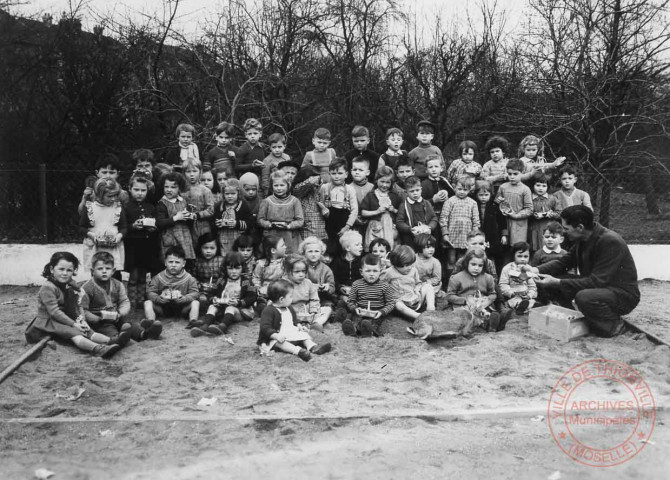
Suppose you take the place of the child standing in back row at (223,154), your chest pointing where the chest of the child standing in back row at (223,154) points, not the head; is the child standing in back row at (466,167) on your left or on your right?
on your left

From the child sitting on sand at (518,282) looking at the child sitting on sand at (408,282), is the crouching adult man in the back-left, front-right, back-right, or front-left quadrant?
back-left

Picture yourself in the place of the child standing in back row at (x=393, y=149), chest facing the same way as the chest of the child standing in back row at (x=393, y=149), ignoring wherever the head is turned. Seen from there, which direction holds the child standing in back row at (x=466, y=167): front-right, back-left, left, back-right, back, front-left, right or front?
left

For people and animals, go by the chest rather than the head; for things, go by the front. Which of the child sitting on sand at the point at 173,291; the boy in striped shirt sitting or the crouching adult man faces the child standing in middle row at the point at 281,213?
the crouching adult man

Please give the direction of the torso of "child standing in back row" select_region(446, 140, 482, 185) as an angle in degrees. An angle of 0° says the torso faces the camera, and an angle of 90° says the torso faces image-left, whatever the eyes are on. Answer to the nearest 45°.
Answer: approximately 0°

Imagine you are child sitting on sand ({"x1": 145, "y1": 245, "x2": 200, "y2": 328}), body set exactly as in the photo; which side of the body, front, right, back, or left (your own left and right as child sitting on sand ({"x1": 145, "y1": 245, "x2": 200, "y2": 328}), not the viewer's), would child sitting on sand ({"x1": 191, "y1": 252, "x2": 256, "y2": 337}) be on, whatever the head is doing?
left

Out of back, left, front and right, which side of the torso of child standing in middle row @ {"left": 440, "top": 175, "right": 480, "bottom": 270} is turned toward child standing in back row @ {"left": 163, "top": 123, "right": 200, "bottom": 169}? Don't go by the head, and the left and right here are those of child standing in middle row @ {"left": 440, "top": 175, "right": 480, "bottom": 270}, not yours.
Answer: right

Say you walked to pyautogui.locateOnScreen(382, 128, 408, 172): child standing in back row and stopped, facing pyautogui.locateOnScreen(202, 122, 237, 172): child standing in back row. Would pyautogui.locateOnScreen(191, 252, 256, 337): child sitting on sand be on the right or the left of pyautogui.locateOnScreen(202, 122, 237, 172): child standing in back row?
left

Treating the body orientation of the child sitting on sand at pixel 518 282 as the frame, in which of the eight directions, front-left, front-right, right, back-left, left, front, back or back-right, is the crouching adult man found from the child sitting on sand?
front-left
